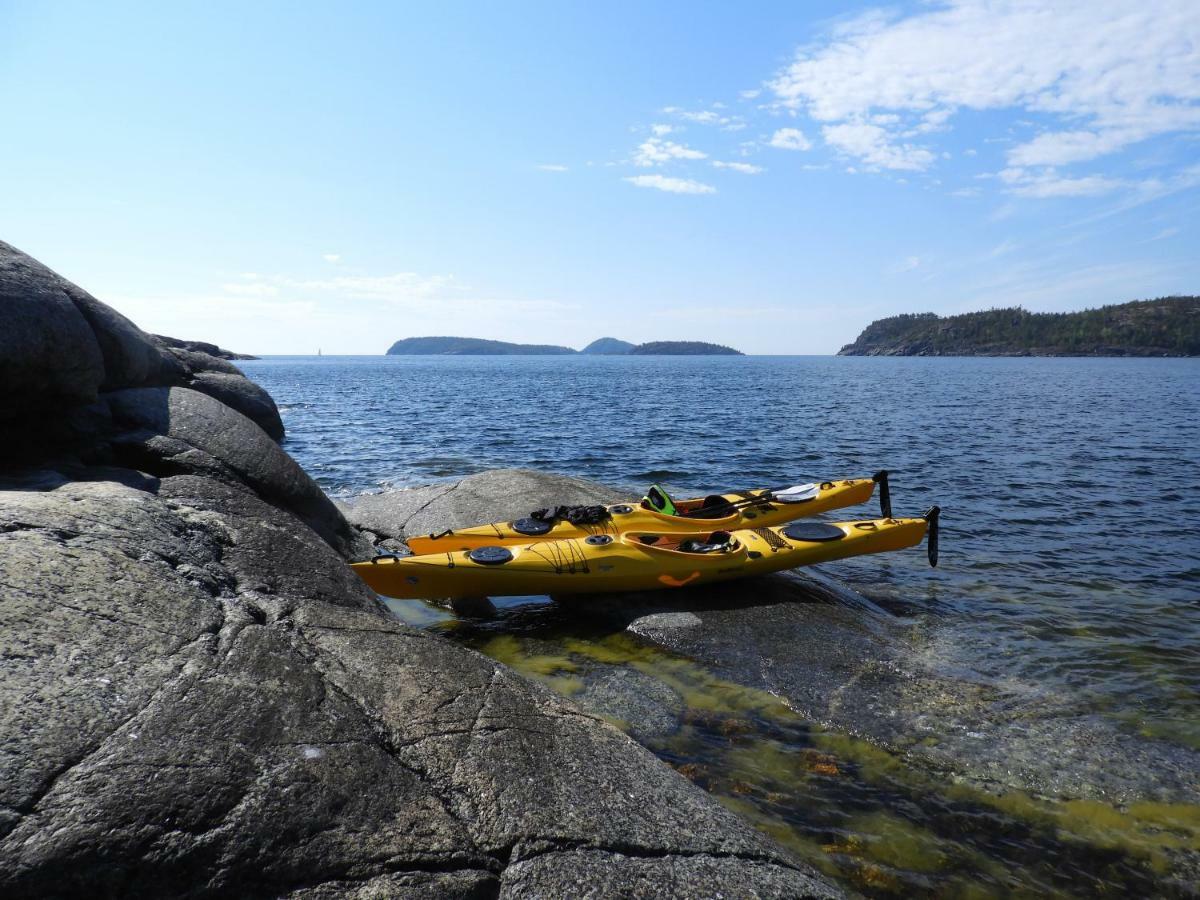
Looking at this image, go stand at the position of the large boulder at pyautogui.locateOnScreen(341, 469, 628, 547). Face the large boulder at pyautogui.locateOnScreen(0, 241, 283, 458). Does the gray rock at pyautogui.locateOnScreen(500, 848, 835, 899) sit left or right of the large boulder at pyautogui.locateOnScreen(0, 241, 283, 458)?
left

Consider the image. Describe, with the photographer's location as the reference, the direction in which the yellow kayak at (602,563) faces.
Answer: facing to the left of the viewer

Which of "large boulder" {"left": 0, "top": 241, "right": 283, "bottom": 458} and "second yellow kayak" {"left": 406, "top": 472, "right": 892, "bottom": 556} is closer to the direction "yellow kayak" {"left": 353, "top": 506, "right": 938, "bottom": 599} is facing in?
the large boulder

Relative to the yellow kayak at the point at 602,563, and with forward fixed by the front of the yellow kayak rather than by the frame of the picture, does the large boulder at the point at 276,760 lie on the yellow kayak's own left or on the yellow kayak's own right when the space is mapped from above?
on the yellow kayak's own left

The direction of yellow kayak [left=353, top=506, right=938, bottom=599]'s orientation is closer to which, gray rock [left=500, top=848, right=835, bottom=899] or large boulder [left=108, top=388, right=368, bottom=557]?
the large boulder

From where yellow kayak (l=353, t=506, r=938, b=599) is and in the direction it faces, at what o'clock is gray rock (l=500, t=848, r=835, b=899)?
The gray rock is roughly at 9 o'clock from the yellow kayak.

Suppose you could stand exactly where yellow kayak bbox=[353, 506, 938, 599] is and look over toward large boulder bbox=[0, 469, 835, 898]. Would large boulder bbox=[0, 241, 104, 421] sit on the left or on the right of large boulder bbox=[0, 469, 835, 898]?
right

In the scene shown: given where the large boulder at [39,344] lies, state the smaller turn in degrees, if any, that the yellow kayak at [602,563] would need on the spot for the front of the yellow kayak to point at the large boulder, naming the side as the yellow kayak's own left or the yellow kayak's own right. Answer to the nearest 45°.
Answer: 0° — it already faces it
